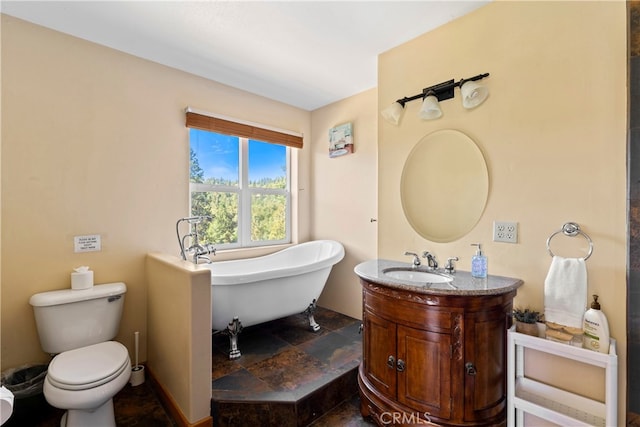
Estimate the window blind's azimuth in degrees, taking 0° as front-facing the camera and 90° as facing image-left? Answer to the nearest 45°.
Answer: approximately 315°

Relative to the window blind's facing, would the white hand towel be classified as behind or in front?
in front

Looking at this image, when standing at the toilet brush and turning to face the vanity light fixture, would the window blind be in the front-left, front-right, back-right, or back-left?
front-left

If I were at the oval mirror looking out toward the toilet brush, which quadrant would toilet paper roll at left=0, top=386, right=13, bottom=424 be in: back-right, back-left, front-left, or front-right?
front-left

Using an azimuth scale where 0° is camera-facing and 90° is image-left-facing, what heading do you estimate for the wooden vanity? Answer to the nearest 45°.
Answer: approximately 45°

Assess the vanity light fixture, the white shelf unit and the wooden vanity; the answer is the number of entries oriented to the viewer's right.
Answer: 0

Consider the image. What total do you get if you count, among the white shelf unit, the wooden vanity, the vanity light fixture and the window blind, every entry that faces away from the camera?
0

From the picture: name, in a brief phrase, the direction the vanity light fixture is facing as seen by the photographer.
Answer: facing the viewer and to the left of the viewer

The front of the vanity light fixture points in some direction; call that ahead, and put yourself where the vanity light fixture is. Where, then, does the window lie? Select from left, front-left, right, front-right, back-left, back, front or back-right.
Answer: front-right
